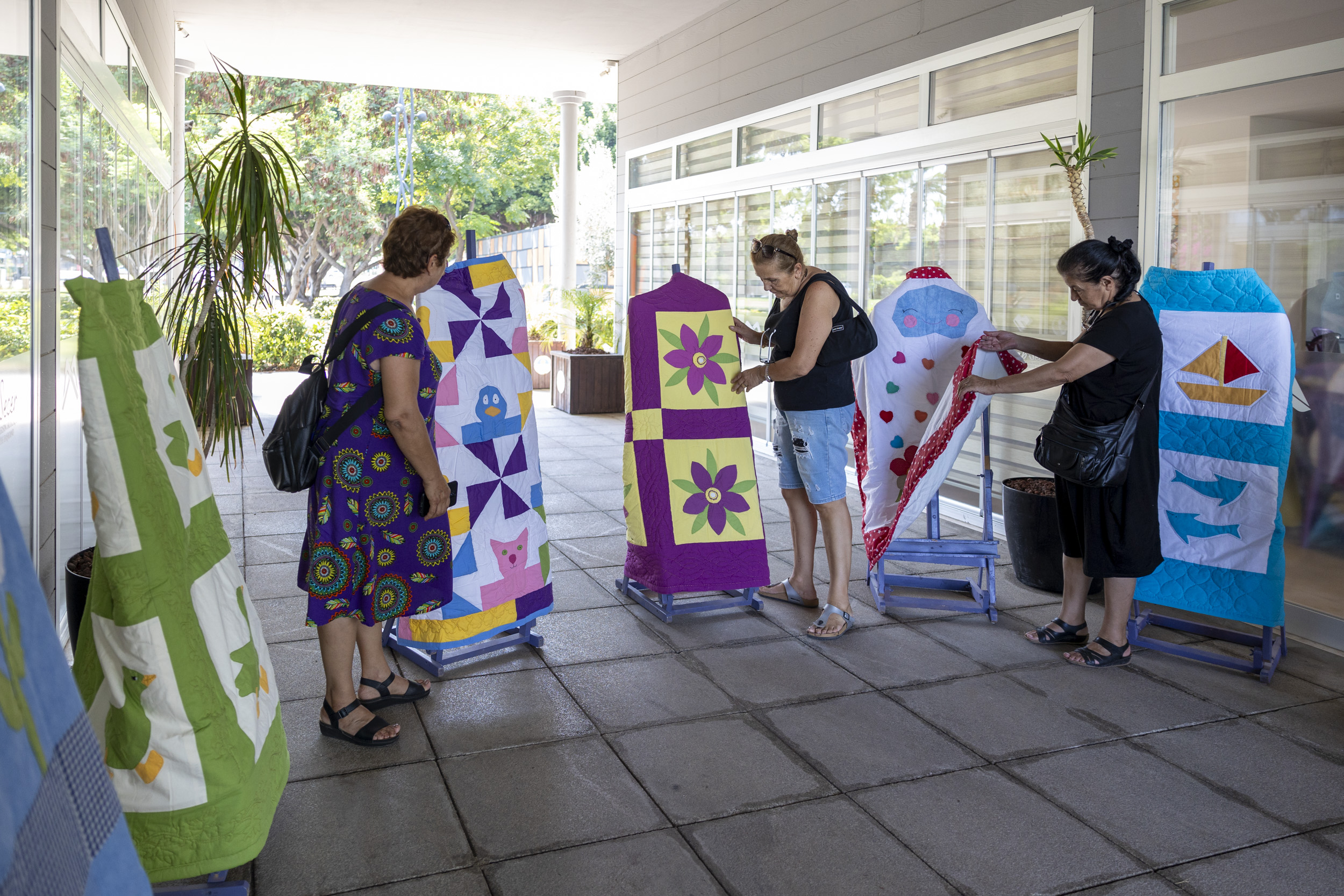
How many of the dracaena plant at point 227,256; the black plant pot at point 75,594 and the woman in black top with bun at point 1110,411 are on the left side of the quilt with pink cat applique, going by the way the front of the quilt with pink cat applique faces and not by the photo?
1

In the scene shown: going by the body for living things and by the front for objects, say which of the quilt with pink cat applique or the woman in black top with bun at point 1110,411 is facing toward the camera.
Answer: the quilt with pink cat applique

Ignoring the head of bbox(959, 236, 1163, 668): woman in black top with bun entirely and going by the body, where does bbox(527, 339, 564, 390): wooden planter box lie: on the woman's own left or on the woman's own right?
on the woman's own right

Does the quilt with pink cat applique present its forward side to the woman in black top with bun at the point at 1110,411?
no

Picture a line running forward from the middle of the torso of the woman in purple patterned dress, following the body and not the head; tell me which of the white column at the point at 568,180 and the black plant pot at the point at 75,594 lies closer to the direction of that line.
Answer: the white column

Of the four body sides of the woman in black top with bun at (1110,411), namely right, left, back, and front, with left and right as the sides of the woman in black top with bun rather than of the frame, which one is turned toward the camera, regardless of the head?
left

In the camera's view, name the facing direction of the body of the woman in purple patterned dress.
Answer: to the viewer's right

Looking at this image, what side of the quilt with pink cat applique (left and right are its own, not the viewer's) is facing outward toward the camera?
front

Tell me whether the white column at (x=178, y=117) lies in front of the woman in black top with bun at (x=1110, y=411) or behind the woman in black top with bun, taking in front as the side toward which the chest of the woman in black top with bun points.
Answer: in front

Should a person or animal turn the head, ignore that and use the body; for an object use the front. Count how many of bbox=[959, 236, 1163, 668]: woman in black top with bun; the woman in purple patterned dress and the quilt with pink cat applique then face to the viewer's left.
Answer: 1

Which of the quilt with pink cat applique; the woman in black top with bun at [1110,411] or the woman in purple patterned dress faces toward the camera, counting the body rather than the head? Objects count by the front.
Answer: the quilt with pink cat applique

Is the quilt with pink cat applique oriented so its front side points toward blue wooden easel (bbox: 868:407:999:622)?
no

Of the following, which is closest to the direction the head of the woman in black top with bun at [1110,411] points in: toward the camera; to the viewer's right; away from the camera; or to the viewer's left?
to the viewer's left

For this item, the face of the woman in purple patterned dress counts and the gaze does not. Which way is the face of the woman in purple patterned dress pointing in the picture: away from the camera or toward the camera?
away from the camera

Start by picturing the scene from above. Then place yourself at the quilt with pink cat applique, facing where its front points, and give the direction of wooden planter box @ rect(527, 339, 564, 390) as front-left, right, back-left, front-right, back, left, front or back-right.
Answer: back
